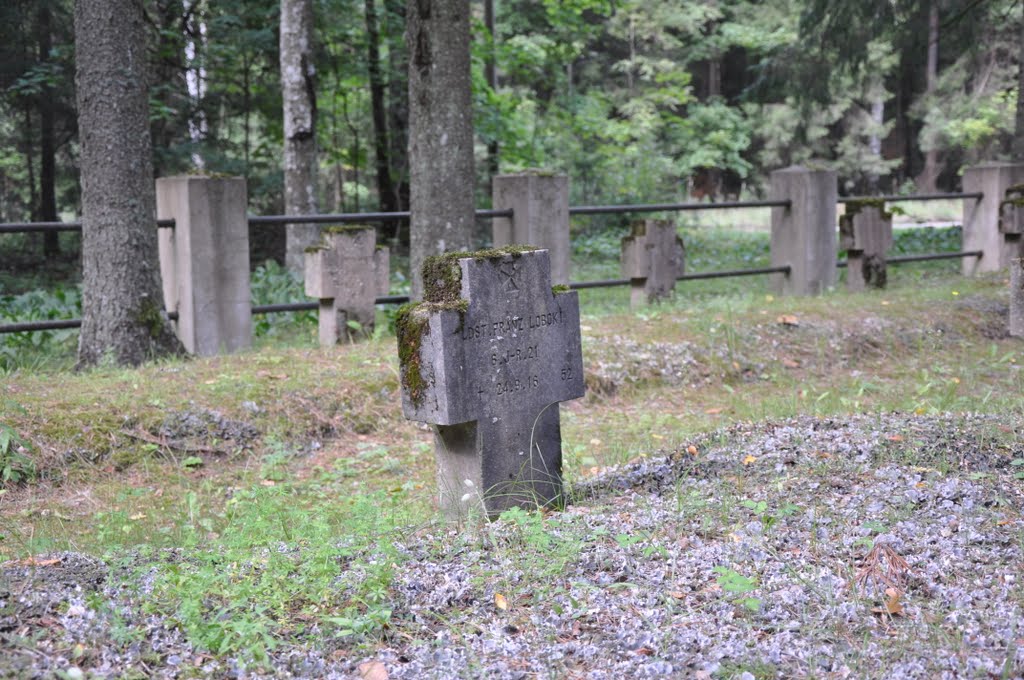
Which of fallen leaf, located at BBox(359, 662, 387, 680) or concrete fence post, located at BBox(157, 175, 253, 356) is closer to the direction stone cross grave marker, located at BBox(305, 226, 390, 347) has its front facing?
the fallen leaf

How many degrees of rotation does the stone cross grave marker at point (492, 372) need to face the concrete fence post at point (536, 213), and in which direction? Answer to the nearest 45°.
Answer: approximately 135° to its left

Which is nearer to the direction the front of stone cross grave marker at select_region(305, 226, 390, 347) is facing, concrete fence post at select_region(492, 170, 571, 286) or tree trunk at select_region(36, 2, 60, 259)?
the concrete fence post

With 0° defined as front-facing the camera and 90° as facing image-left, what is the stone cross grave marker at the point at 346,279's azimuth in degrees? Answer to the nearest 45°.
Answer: approximately 315°

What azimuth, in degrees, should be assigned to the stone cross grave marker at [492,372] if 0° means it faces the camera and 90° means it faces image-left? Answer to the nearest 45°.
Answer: approximately 315°

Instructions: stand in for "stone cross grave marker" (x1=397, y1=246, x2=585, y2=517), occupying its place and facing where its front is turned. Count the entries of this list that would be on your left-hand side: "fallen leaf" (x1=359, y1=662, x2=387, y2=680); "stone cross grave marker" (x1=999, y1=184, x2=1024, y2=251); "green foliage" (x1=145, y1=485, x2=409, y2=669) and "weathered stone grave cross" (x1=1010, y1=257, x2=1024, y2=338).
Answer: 2

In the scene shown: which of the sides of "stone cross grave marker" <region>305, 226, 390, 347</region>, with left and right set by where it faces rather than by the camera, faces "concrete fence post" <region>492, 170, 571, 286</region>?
left

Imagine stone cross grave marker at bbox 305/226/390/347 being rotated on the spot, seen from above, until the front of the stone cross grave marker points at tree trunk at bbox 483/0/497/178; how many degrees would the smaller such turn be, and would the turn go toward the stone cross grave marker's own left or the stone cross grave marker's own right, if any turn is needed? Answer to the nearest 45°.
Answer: approximately 135° to the stone cross grave marker's own left

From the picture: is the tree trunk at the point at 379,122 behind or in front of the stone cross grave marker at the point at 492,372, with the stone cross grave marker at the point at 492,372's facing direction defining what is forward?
behind

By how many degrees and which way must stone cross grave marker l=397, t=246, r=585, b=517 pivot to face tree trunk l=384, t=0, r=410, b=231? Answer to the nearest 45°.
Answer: approximately 135° to its left
